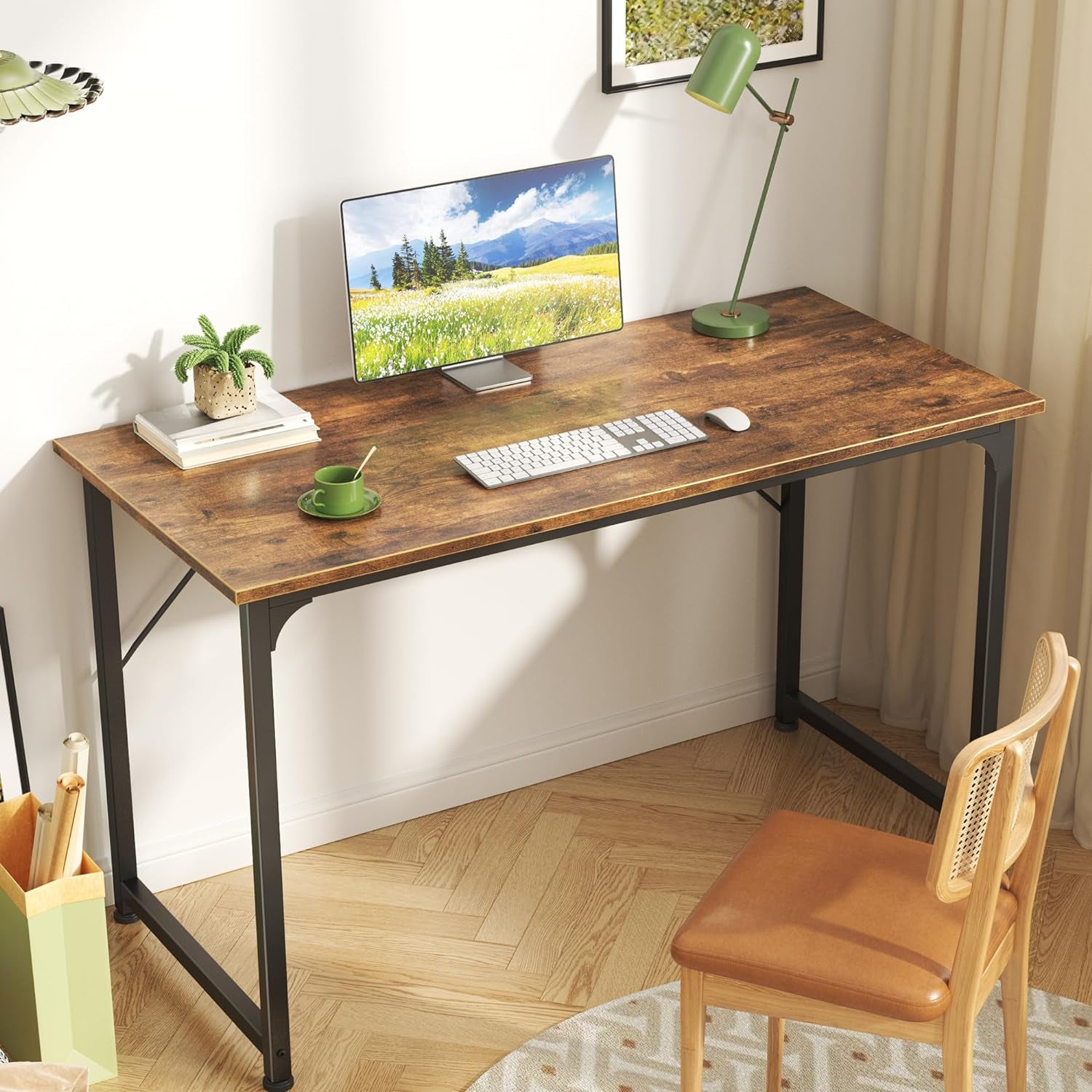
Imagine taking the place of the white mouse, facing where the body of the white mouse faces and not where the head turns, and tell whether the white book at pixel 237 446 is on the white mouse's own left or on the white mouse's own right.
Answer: on the white mouse's own left

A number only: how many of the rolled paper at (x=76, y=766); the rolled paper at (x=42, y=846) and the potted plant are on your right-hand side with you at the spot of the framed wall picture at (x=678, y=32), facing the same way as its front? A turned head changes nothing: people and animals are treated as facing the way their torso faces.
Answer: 3

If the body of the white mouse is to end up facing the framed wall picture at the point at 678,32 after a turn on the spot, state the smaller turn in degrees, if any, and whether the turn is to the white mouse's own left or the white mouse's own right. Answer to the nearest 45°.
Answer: approximately 45° to the white mouse's own right

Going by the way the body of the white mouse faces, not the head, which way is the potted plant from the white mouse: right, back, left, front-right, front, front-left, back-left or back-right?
front-left

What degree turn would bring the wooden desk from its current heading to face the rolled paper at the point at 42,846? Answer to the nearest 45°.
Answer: approximately 90° to its right

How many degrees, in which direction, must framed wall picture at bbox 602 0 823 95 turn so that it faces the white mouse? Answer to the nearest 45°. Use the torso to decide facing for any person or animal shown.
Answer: approximately 45° to its right
